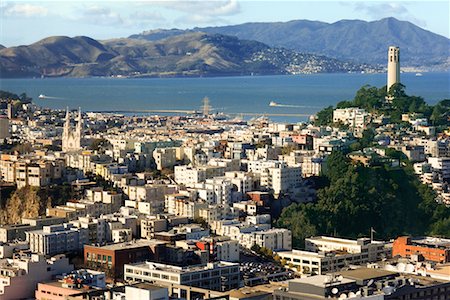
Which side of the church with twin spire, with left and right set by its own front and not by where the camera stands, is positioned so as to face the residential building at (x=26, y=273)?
front

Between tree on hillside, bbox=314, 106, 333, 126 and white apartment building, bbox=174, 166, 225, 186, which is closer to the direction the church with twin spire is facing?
the white apartment building

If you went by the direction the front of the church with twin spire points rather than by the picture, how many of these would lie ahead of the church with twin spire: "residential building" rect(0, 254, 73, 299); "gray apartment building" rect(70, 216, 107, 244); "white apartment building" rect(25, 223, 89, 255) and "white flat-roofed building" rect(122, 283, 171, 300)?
4

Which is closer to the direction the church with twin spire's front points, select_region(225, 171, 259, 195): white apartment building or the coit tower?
the white apartment building

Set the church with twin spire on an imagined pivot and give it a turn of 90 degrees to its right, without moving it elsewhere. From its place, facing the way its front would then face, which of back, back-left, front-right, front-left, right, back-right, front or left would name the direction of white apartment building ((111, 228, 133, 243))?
left

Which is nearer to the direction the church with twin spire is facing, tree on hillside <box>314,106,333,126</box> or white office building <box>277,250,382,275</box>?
the white office building

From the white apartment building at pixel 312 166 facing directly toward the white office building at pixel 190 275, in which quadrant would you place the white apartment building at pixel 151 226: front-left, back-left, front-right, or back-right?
front-right

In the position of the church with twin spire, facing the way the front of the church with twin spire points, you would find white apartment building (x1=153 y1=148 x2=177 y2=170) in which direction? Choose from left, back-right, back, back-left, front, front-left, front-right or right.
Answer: front-left

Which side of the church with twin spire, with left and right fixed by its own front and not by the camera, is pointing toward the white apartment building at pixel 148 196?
front

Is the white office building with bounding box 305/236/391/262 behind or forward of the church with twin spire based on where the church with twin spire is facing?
forward

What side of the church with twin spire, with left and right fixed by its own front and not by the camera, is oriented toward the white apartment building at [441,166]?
left

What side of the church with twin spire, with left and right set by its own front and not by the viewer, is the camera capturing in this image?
front

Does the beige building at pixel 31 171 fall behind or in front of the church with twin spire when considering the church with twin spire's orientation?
in front
